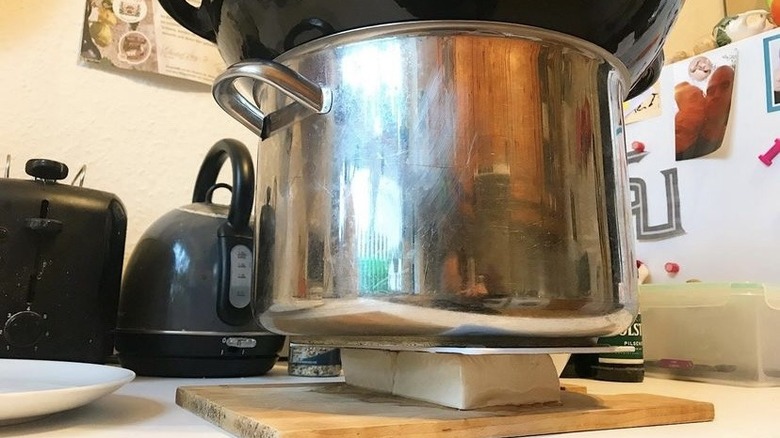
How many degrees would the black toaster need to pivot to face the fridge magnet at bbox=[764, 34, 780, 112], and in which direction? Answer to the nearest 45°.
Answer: approximately 90° to its left

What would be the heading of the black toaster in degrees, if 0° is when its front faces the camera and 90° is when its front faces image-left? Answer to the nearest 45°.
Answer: approximately 0°

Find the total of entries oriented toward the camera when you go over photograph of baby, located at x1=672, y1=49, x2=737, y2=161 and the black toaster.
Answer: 2

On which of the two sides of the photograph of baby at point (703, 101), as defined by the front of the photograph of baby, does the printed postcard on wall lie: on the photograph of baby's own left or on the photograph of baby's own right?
on the photograph of baby's own right

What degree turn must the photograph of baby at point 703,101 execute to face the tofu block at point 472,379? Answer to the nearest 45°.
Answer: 0° — it already faces it

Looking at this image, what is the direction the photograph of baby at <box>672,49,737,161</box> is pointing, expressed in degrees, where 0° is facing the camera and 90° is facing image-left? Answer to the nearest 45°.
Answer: approximately 0°

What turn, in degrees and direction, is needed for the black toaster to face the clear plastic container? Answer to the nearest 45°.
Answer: approximately 90° to its left

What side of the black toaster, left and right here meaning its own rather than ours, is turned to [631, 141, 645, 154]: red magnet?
left
